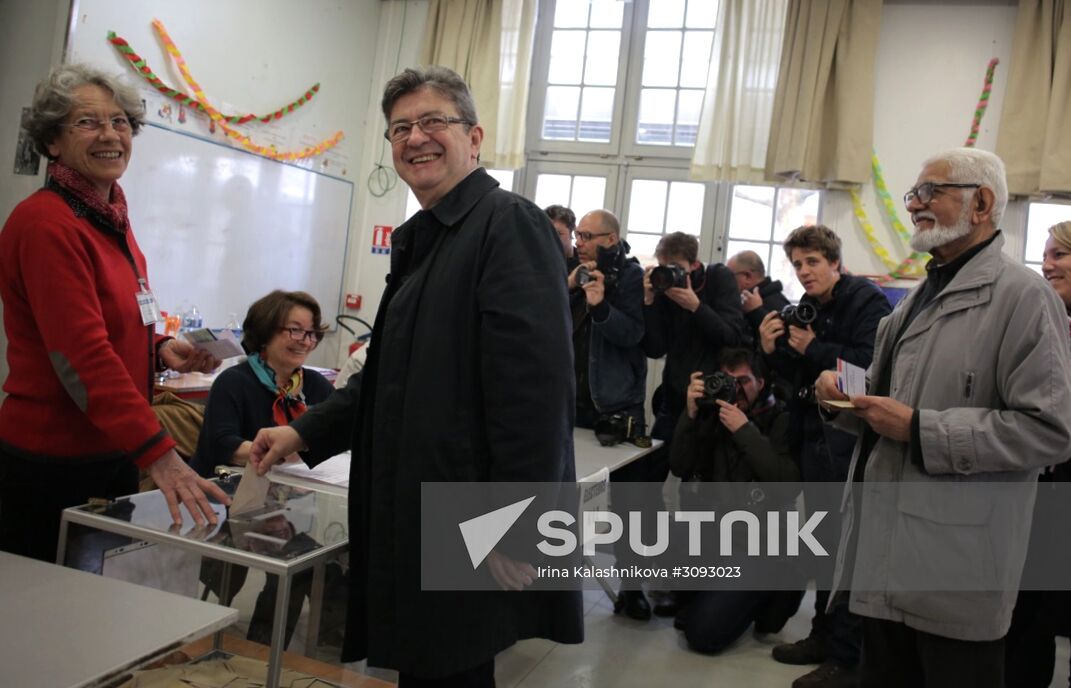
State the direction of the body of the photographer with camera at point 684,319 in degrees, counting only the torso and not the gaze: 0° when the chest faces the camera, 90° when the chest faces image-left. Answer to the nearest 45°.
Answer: approximately 45°

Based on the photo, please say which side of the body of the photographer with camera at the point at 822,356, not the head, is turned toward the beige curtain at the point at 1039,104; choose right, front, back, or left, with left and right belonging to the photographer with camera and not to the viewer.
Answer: back

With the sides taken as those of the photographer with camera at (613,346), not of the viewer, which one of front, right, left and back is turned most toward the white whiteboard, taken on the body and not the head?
right

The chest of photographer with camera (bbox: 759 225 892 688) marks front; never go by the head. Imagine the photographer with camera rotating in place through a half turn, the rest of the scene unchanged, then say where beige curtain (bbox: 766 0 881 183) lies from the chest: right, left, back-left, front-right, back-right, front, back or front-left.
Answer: front-left

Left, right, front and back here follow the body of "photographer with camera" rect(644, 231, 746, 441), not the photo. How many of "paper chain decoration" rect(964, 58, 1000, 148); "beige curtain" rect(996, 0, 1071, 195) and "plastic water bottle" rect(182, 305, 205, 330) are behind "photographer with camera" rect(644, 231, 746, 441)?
2

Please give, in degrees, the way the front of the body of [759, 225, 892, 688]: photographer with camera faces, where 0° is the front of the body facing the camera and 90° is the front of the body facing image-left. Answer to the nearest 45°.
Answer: approximately 45°

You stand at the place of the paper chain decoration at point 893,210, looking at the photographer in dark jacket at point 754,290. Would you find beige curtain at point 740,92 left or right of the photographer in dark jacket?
right
